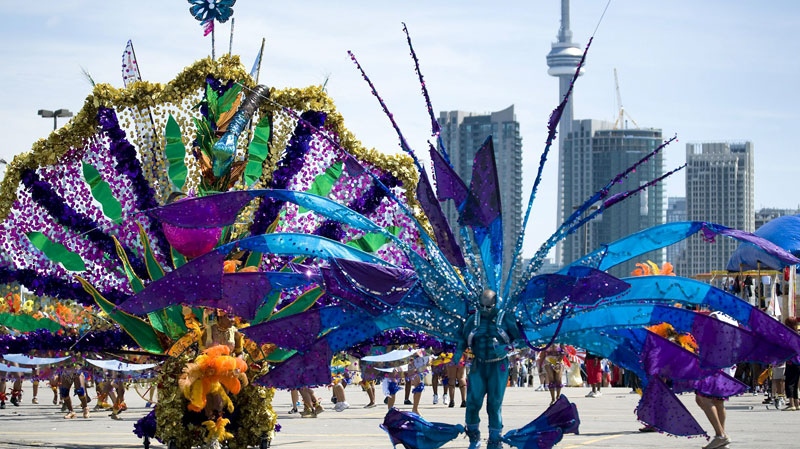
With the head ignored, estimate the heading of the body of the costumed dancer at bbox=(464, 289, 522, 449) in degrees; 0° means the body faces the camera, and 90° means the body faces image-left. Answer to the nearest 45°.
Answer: approximately 0°

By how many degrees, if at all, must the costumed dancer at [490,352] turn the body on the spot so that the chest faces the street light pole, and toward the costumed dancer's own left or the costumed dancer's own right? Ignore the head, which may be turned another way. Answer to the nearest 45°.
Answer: approximately 135° to the costumed dancer's own right

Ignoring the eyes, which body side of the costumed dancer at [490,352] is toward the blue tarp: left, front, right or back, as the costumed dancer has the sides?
back

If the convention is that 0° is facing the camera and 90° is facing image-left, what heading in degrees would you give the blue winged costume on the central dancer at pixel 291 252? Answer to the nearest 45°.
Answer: approximately 0°

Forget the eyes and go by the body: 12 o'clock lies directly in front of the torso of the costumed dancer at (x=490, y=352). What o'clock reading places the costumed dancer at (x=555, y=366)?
the costumed dancer at (x=555, y=366) is roughly at 6 o'clock from the costumed dancer at (x=490, y=352).

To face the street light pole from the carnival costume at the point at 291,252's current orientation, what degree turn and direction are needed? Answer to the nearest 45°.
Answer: approximately 180°
